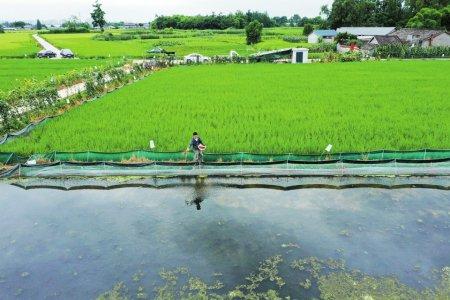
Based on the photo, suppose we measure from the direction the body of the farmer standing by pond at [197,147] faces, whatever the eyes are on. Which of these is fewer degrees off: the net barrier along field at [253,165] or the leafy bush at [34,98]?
the net barrier along field

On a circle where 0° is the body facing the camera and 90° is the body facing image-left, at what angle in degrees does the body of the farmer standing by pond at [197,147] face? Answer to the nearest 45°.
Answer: approximately 0°

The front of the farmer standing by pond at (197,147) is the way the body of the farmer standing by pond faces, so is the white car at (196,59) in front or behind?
behind

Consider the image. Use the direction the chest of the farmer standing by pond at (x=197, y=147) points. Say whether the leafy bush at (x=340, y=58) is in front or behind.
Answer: behind

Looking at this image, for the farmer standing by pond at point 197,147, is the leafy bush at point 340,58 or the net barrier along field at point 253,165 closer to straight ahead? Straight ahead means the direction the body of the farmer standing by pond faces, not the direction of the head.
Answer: the net barrier along field

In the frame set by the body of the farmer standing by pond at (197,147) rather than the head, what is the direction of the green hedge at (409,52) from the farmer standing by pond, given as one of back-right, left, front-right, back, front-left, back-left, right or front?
back-left
